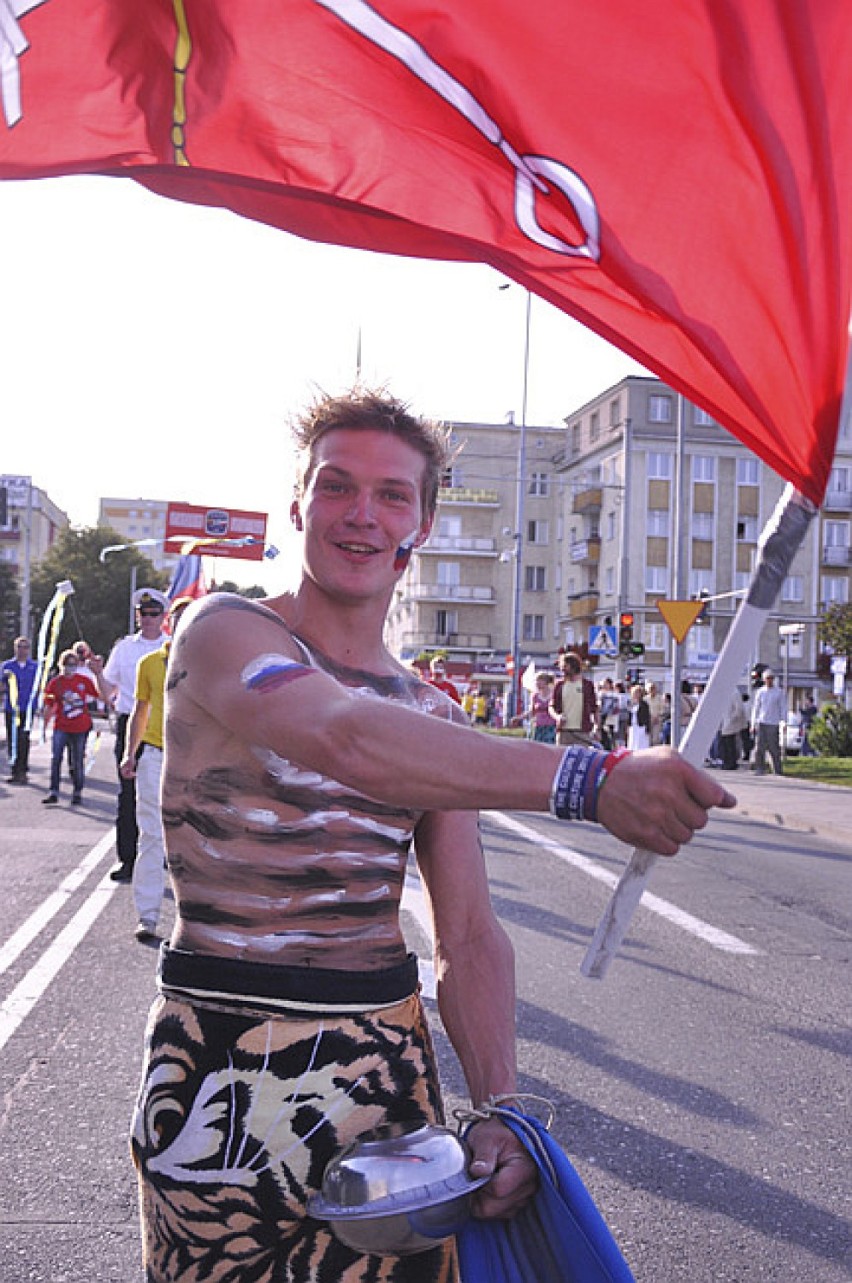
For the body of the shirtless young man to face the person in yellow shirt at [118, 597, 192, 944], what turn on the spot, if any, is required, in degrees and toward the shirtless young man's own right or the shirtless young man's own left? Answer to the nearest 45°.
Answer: approximately 135° to the shirtless young man's own left

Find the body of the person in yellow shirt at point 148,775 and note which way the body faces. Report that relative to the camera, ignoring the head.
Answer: toward the camera

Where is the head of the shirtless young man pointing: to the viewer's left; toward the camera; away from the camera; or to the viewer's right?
toward the camera

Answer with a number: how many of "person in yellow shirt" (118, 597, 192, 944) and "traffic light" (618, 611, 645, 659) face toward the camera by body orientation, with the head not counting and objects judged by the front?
2

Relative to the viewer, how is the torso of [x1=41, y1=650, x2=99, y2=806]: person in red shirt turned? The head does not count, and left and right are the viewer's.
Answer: facing the viewer

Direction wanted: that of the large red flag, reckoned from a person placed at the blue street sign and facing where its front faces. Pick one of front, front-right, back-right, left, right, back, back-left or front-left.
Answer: front

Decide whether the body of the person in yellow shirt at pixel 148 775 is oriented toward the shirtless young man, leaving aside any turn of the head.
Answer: yes

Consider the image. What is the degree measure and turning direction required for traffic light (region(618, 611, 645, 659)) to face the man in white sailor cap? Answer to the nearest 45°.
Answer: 0° — it already faces them

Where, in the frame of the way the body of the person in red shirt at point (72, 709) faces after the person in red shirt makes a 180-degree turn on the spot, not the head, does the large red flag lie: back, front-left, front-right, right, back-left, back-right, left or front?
back

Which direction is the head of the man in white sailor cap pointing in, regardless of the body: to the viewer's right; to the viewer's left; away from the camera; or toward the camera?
toward the camera

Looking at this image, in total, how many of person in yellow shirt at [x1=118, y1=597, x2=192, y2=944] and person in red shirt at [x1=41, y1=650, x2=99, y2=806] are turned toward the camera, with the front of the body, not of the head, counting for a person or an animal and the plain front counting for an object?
2

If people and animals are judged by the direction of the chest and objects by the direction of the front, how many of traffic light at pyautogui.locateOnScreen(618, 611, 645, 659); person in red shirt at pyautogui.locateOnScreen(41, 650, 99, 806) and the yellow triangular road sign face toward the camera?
3

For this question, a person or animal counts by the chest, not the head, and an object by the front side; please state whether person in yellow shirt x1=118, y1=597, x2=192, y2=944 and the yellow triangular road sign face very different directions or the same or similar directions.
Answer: same or similar directions

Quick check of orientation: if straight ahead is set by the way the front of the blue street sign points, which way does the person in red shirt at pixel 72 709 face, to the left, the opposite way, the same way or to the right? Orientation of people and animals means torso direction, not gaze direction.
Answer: the same way

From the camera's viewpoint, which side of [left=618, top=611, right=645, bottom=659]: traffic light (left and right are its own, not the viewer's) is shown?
front

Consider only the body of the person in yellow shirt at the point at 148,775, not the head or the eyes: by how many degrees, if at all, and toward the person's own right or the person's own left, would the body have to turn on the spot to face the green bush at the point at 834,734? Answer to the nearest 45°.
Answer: approximately 135° to the person's own left
